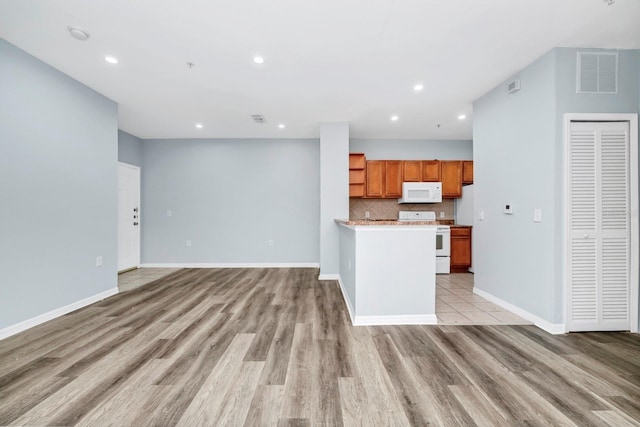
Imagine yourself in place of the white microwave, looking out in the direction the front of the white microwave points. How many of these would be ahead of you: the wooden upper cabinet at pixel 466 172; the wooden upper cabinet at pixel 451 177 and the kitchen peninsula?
1

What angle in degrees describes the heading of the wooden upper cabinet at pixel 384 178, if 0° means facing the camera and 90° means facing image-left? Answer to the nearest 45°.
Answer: approximately 0°

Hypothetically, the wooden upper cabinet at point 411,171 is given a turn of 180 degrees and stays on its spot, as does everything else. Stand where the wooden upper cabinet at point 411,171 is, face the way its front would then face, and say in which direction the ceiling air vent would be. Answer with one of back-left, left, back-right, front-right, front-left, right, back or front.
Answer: back-left

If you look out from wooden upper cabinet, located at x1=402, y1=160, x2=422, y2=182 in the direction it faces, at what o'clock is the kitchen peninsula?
The kitchen peninsula is roughly at 12 o'clock from the wooden upper cabinet.

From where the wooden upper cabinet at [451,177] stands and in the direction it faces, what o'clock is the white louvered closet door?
The white louvered closet door is roughly at 11 o'clock from the wooden upper cabinet.

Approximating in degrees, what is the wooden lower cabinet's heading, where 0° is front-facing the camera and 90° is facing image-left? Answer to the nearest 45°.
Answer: approximately 0°
